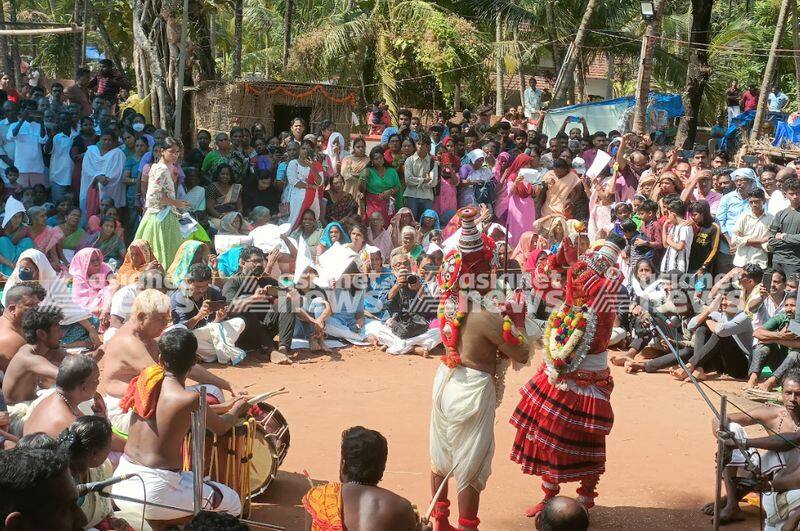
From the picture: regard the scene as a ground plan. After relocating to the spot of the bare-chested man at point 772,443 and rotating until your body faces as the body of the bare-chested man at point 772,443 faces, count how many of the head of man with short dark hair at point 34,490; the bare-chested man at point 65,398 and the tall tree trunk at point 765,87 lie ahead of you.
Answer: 2

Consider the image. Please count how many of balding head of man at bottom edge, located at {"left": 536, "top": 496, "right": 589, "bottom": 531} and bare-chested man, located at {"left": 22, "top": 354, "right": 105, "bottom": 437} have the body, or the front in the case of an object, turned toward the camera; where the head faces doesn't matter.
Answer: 0

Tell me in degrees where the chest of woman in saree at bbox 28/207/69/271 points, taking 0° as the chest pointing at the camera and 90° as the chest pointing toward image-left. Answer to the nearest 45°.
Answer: approximately 315°

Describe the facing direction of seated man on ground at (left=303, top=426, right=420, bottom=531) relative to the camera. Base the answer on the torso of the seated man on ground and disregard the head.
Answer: away from the camera

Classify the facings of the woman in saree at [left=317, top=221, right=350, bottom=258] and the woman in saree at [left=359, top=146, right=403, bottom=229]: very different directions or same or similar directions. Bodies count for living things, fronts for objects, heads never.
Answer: same or similar directions

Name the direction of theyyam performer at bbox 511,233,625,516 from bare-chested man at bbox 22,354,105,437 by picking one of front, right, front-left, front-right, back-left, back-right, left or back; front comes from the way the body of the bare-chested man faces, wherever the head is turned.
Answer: front-right

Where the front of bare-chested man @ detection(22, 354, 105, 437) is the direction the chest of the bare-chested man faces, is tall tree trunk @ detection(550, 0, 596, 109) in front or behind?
in front

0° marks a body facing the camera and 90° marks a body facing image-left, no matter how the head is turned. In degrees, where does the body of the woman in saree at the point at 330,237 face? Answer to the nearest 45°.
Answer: approximately 0°

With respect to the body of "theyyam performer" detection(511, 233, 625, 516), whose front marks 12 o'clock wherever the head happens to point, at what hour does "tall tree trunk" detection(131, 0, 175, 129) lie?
The tall tree trunk is roughly at 3 o'clock from the theyyam performer.

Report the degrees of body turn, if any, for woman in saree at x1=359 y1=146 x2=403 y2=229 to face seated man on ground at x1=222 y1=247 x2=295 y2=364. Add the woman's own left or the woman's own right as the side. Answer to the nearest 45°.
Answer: approximately 45° to the woman's own right

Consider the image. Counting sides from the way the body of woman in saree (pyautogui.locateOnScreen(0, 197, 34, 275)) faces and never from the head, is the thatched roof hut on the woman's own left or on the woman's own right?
on the woman's own left

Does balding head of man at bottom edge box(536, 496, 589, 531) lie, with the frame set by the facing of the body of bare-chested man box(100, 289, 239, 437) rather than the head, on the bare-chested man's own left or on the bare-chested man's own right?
on the bare-chested man's own right

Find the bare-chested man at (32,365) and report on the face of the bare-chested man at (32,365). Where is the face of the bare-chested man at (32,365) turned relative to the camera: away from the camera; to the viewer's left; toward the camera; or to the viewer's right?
to the viewer's right

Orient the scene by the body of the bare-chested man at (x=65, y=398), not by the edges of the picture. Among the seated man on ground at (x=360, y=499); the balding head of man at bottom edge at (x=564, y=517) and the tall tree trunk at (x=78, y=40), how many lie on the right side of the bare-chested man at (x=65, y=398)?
2

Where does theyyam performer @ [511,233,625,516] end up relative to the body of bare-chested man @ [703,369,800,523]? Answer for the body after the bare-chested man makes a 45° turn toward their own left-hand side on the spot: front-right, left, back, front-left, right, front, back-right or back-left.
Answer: right

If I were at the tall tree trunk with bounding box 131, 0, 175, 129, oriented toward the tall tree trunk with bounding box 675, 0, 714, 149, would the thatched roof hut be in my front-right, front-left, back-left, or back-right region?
front-left

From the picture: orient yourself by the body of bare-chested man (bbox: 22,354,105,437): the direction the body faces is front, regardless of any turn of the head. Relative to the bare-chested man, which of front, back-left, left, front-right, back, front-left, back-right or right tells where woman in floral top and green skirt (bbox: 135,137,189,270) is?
front-left

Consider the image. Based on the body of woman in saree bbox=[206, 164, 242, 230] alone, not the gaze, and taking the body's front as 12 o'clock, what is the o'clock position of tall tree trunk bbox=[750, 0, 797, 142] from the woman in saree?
The tall tree trunk is roughly at 8 o'clock from the woman in saree.

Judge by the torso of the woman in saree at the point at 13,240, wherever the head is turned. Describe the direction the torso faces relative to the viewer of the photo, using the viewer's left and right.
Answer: facing the viewer and to the right of the viewer

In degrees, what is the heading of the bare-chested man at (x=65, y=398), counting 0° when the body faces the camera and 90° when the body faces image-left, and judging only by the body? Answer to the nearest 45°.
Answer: approximately 225°

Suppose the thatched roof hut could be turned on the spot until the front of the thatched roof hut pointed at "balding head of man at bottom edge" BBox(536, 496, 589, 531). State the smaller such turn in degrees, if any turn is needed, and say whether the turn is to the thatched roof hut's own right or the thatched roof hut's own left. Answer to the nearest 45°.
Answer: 0° — it already faces them

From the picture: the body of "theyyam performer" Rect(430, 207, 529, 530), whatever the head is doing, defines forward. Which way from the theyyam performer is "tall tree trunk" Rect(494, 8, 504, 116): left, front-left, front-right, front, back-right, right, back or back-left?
front-left

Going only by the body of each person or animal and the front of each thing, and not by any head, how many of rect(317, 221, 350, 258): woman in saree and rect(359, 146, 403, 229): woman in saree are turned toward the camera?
2
